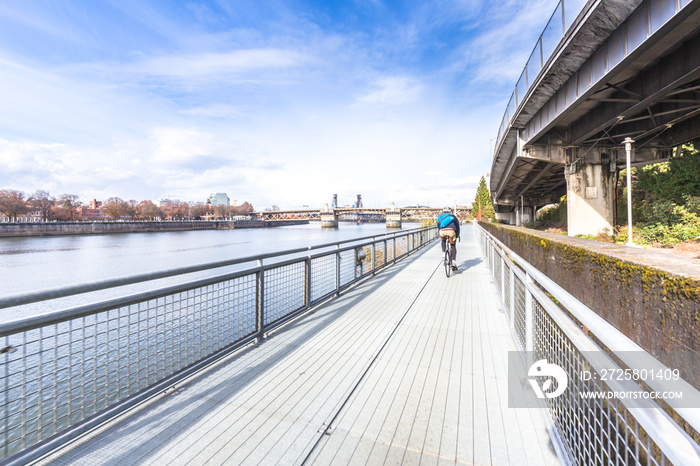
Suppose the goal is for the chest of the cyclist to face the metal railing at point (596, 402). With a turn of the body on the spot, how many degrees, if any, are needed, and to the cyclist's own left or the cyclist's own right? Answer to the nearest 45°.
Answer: approximately 180°

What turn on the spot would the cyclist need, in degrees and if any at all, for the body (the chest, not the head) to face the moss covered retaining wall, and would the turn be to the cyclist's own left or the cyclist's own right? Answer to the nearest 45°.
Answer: approximately 180°

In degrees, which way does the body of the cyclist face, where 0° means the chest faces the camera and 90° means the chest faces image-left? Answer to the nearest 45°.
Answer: approximately 180°
